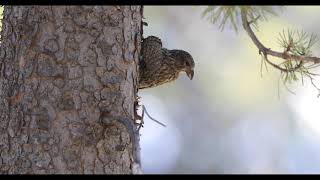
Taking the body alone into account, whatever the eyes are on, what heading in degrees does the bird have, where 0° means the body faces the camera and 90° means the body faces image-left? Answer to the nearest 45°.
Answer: approximately 270°
